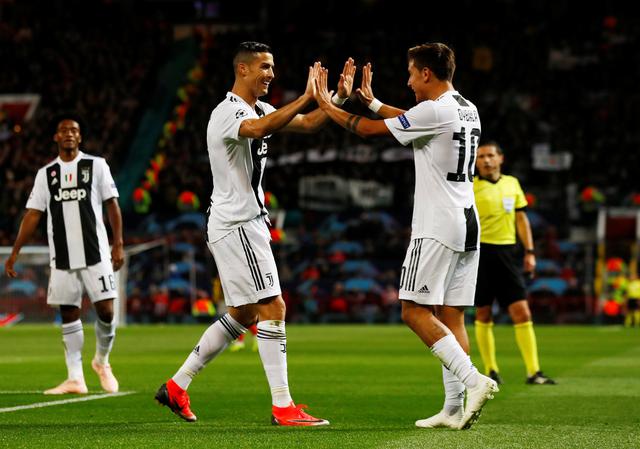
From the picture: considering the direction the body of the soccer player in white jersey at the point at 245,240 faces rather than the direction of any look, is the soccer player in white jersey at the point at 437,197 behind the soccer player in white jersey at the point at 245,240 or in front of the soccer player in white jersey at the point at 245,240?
in front

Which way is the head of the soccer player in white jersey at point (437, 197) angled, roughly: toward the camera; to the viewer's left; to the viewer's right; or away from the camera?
to the viewer's left

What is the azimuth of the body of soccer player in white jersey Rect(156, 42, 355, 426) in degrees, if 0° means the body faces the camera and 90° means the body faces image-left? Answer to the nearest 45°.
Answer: approximately 270°

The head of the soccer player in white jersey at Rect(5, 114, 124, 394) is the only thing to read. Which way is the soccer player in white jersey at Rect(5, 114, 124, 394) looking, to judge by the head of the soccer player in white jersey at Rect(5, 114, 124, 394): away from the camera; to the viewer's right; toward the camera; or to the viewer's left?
toward the camera

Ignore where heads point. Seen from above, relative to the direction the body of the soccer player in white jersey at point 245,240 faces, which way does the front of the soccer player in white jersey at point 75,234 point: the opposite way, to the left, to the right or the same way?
to the right

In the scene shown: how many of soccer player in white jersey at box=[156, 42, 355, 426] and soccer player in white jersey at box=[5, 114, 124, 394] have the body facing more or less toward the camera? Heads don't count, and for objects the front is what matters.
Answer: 1

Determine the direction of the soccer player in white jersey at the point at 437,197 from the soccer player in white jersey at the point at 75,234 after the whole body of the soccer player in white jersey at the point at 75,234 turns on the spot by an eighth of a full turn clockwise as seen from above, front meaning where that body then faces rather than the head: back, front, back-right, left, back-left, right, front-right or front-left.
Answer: left

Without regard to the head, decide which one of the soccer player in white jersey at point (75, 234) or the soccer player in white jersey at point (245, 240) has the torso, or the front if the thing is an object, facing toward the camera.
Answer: the soccer player in white jersey at point (75, 234)

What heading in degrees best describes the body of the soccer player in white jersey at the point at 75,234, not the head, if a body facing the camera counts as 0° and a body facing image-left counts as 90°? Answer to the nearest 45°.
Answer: approximately 0°
